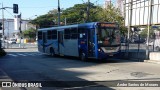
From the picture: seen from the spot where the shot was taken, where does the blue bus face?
facing the viewer and to the right of the viewer
